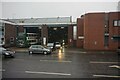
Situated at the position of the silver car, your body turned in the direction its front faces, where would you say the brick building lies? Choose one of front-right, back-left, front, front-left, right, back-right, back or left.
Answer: front-left
